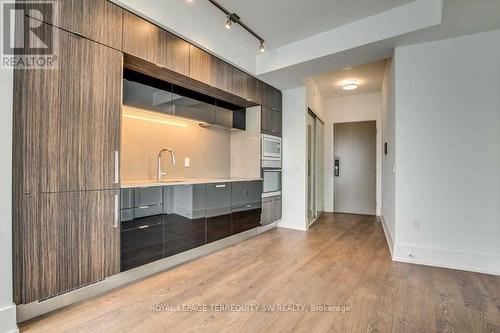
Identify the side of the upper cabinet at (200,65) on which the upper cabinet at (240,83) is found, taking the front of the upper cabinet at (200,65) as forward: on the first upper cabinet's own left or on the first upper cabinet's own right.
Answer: on the first upper cabinet's own left

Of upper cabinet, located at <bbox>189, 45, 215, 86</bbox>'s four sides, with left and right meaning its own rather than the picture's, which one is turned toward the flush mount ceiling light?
left

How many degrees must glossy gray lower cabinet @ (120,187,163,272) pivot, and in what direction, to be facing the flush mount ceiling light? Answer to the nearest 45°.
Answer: approximately 45° to its left

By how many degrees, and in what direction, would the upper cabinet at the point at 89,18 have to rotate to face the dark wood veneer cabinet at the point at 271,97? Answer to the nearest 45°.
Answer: approximately 45° to its left

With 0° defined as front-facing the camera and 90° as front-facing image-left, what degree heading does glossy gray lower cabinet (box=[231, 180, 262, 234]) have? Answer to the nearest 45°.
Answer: approximately 315°

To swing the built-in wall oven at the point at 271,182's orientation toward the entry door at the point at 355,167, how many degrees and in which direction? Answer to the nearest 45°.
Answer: approximately 90° to its left

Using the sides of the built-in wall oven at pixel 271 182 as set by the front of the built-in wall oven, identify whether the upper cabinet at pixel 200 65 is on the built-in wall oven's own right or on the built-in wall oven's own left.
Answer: on the built-in wall oven's own right

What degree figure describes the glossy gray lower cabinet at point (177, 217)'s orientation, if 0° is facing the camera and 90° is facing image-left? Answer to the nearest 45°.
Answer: approximately 315°
